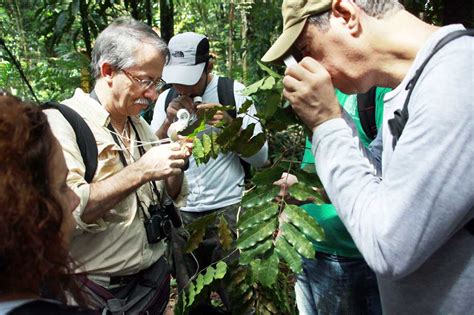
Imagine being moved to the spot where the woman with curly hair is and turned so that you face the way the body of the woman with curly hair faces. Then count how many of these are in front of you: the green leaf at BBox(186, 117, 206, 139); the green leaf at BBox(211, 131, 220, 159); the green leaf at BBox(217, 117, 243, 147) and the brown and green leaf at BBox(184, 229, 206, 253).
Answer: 4

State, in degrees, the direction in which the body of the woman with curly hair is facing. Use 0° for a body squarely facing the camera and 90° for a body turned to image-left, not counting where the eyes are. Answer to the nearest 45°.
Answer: approximately 225°

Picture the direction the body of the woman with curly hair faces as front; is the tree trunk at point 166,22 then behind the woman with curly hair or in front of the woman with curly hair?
in front

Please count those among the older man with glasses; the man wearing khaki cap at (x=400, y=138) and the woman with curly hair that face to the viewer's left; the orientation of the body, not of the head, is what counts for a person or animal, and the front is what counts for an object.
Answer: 1

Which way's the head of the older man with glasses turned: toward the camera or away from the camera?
toward the camera

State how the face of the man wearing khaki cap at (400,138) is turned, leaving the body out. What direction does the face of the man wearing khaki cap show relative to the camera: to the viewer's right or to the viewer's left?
to the viewer's left

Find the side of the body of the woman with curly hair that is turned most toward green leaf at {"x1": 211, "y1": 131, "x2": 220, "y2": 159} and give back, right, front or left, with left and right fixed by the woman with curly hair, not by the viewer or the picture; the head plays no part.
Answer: front

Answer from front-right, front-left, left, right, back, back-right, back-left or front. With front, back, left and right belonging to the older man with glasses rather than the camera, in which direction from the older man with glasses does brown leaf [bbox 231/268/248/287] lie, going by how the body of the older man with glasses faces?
front

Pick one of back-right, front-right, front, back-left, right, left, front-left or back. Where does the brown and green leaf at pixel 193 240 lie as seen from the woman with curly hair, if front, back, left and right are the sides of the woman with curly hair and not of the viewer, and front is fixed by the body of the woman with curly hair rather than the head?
front

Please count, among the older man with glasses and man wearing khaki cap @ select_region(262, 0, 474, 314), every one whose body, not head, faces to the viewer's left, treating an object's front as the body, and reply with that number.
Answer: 1

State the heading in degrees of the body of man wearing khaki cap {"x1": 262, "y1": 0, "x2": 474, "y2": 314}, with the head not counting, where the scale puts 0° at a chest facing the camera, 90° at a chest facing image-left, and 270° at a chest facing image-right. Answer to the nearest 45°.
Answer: approximately 90°

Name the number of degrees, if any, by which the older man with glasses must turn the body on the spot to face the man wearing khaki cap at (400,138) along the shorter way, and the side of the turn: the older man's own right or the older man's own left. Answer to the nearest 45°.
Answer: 0° — they already face them

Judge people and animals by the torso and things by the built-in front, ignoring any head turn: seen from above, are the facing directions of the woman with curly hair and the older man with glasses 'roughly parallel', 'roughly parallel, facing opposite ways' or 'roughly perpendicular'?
roughly perpendicular

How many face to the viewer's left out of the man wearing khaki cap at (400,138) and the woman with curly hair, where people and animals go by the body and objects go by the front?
1

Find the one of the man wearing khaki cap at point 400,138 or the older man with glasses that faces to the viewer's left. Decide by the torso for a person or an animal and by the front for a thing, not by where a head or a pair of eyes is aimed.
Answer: the man wearing khaki cap

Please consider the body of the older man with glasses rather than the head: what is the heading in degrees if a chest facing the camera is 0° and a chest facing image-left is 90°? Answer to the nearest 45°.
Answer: approximately 315°

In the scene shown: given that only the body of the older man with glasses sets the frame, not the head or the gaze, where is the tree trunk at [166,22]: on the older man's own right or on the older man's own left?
on the older man's own left
